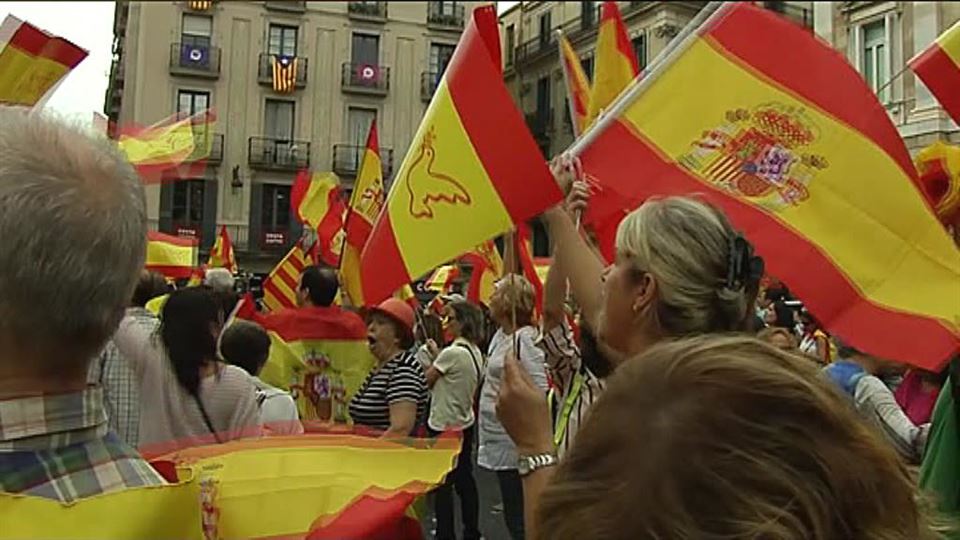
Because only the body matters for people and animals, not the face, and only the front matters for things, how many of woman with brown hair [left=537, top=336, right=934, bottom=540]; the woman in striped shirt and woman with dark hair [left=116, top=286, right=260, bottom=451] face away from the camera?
2

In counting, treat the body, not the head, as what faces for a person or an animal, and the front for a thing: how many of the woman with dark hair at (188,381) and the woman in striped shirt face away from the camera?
1

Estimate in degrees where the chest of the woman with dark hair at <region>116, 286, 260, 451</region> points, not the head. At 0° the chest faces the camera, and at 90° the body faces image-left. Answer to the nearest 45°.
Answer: approximately 180°

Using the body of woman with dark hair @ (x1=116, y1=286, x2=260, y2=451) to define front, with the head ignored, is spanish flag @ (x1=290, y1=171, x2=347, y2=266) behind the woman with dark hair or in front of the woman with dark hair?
in front

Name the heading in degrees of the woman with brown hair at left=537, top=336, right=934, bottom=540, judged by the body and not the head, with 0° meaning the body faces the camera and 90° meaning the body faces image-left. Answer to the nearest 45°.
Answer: approximately 180°

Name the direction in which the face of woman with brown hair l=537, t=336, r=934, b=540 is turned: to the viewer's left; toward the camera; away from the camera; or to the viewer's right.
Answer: away from the camera

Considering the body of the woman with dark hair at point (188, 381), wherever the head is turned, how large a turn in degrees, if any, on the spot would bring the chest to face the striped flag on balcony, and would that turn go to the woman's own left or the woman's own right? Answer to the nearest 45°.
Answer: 0° — they already face it

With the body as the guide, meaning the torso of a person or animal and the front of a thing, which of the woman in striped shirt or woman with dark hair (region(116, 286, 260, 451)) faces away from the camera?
the woman with dark hair

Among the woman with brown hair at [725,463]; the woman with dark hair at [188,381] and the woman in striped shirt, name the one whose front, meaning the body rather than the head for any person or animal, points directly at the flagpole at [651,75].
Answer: the woman with brown hair

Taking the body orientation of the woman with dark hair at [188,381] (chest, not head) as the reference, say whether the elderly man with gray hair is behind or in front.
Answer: behind

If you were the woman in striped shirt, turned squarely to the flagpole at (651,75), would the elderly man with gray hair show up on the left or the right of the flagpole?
right

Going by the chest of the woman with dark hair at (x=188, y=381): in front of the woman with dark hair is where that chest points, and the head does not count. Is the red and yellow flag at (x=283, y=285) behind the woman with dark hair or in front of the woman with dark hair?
in front
